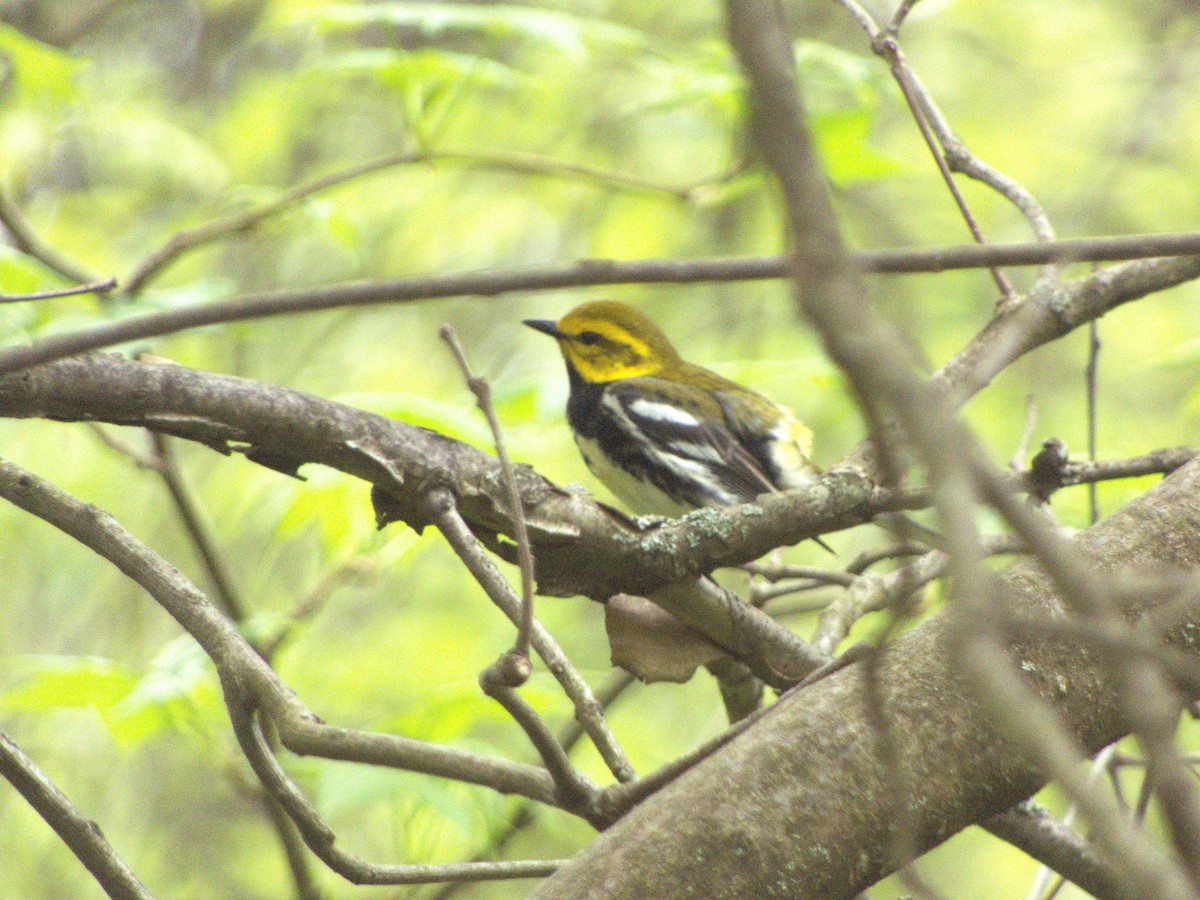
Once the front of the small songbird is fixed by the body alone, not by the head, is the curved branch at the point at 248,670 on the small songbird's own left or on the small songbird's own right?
on the small songbird's own left

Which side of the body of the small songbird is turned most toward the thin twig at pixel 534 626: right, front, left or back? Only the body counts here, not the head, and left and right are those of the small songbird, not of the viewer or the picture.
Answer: front

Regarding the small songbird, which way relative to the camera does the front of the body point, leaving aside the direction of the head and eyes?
to the viewer's left
